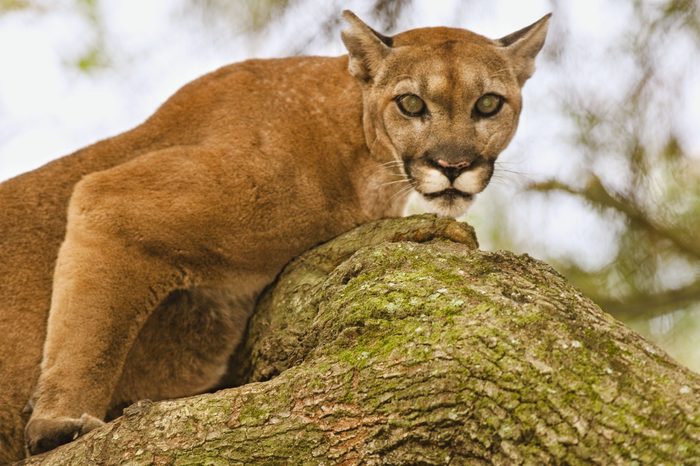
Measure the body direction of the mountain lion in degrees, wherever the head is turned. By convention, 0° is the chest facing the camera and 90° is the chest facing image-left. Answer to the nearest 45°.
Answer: approximately 270°
